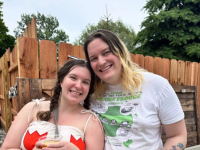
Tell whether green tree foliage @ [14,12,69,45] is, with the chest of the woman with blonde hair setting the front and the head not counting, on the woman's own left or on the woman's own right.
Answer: on the woman's own right

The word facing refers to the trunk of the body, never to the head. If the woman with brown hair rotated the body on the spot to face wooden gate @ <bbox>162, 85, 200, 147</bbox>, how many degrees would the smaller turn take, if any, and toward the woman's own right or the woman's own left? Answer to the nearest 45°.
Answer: approximately 135° to the woman's own left

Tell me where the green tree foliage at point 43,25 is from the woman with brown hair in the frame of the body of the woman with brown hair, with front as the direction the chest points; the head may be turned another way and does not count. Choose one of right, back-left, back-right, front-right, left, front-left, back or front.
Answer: back

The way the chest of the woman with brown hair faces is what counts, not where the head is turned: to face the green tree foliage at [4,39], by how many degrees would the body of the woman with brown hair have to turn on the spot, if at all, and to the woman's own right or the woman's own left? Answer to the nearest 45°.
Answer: approximately 180°

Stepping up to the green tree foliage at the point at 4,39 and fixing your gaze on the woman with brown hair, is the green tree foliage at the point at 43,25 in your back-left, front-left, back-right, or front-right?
back-left
